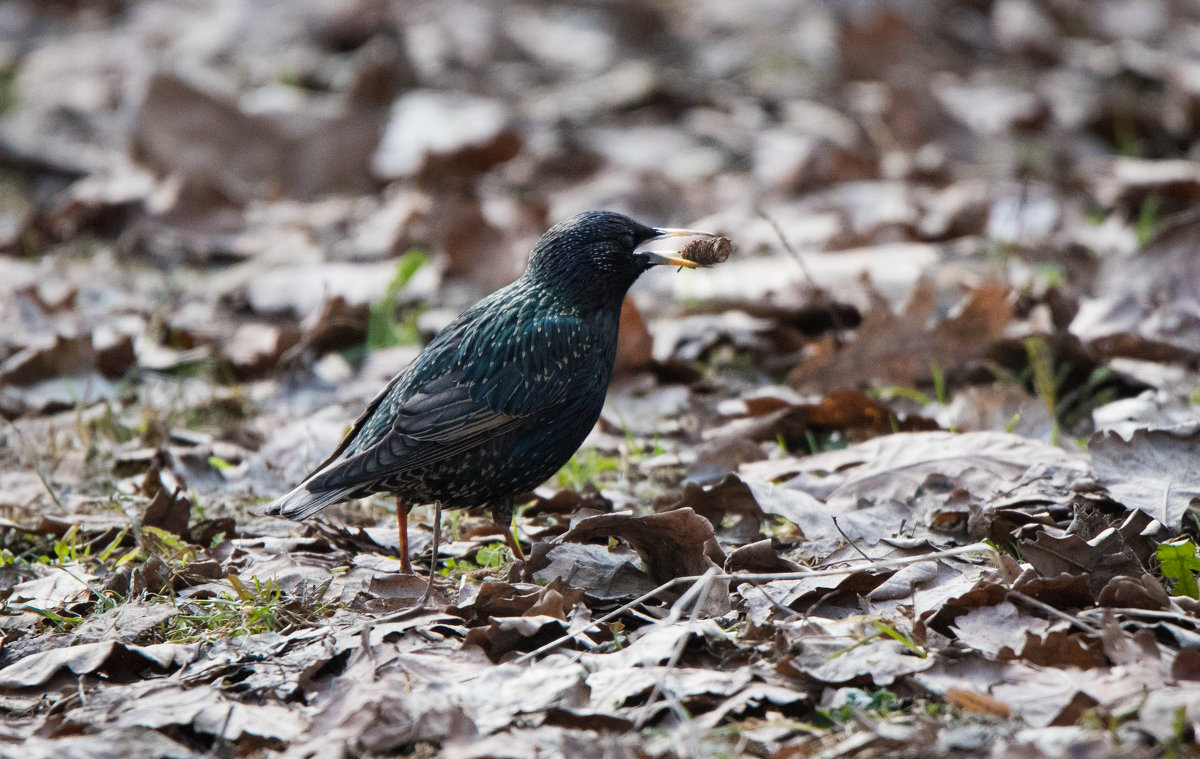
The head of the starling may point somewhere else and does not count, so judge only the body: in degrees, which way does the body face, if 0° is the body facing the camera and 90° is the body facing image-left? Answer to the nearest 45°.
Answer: approximately 270°

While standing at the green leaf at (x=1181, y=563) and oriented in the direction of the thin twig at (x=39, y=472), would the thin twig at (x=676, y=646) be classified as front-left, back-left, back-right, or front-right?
front-left

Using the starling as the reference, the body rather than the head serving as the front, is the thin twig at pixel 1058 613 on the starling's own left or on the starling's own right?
on the starling's own right

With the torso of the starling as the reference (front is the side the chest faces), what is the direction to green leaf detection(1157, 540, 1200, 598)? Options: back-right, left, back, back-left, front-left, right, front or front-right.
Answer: front-right

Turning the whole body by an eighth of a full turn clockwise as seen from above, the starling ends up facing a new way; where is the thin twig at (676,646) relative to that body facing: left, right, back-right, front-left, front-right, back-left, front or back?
front-right
